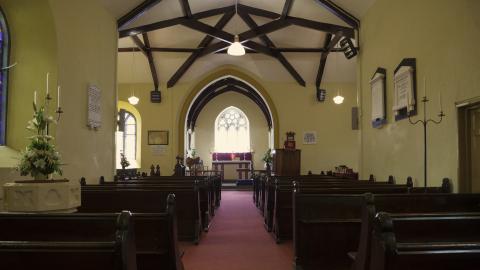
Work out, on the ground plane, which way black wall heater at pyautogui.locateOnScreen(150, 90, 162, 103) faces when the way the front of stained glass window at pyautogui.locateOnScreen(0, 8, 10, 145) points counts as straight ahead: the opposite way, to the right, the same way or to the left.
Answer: to the right

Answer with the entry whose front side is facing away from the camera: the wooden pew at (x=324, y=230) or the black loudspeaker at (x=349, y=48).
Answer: the wooden pew

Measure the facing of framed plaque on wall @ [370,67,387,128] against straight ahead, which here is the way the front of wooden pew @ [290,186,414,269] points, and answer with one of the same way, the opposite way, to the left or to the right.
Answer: to the left

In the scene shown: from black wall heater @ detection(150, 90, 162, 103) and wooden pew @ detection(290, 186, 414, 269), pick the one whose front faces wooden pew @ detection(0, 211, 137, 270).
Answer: the black wall heater

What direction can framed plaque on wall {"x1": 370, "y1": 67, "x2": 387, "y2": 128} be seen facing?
to the viewer's left

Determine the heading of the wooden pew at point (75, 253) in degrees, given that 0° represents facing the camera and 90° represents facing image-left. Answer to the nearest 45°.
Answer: approximately 180°
